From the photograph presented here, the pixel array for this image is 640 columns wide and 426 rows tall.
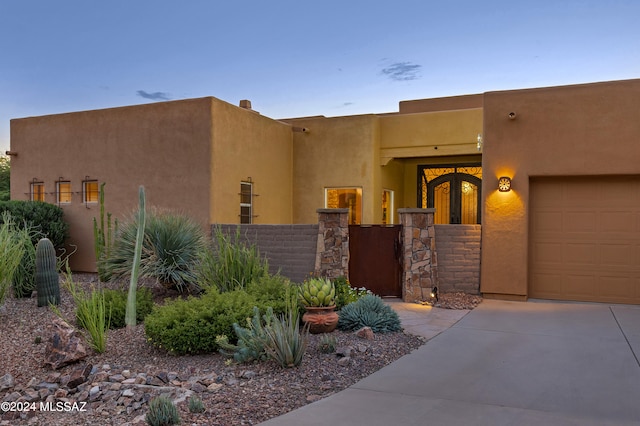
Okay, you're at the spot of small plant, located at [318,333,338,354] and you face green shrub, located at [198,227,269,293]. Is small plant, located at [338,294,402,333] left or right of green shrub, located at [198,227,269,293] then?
right

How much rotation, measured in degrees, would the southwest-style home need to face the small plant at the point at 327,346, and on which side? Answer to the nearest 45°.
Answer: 0° — it already faces it

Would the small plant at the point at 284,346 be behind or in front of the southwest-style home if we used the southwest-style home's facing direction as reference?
in front

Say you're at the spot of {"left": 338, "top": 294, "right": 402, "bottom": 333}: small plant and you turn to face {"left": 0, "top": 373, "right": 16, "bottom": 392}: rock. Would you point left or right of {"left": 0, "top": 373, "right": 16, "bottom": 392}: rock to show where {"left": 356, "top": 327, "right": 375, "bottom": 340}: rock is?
left

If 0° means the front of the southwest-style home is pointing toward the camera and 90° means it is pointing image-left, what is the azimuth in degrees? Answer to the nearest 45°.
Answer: approximately 0°

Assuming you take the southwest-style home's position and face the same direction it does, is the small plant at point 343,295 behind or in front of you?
in front

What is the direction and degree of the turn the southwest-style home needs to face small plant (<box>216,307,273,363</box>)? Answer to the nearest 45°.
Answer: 0° — it already faces it

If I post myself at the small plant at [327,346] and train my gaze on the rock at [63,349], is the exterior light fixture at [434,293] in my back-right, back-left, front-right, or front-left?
back-right

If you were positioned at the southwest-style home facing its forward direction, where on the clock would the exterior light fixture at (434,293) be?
The exterior light fixture is roughly at 12 o'clock from the southwest-style home.

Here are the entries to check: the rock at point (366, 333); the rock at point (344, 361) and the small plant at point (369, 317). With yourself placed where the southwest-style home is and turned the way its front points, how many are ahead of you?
3

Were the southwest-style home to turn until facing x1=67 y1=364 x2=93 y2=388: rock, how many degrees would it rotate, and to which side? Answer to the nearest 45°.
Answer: approximately 45° to its right
